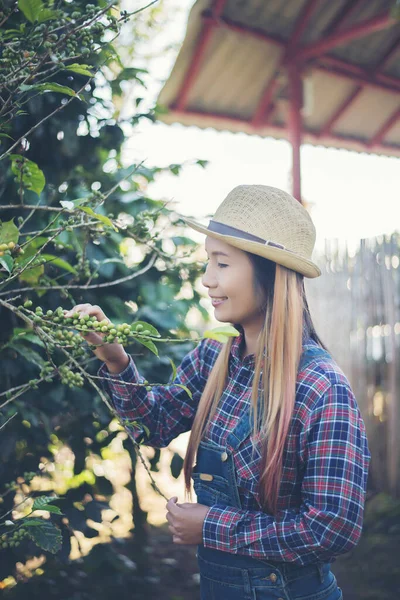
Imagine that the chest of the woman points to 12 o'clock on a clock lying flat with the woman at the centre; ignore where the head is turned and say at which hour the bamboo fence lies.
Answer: The bamboo fence is roughly at 5 o'clock from the woman.

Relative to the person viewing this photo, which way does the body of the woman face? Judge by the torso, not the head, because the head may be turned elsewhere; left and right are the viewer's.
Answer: facing the viewer and to the left of the viewer

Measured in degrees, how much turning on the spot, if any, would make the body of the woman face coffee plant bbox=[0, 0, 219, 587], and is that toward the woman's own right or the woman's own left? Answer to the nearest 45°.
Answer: approximately 45° to the woman's own right
